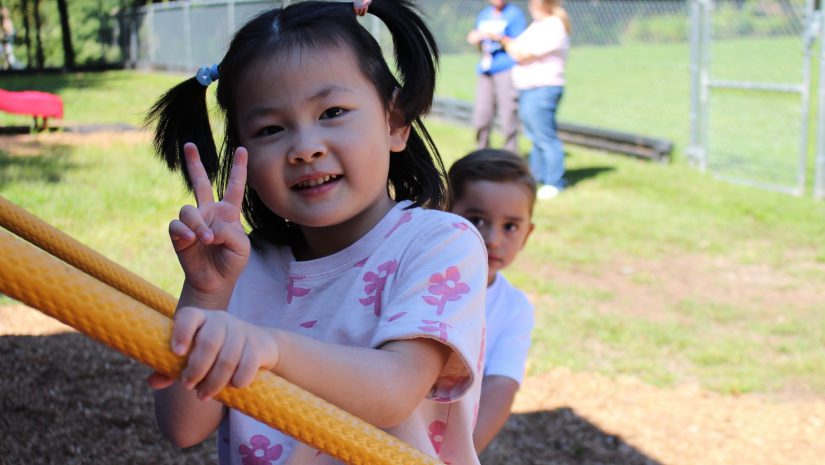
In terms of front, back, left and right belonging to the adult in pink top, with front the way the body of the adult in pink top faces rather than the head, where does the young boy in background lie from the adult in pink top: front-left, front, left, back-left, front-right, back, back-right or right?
left

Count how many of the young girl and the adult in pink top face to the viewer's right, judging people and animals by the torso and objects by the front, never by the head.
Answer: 0

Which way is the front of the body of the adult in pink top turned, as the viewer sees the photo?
to the viewer's left

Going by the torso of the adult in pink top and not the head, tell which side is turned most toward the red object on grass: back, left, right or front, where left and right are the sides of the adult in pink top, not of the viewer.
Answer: front

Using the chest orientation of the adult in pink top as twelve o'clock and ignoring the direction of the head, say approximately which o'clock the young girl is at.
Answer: The young girl is roughly at 9 o'clock from the adult in pink top.

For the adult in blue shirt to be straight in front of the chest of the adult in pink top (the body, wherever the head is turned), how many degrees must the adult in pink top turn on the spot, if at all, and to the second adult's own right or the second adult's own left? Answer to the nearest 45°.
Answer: approximately 45° to the second adult's own right

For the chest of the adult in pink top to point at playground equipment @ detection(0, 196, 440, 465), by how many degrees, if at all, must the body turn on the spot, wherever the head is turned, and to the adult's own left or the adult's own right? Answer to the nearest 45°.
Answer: approximately 90° to the adult's own left

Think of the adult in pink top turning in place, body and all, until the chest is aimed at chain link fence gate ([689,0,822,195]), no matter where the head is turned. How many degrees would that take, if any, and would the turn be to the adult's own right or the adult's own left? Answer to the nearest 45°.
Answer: approximately 135° to the adult's own right

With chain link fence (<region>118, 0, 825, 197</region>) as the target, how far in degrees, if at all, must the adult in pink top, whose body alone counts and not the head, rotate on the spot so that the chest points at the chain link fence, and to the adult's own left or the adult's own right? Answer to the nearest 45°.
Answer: approximately 90° to the adult's own right
